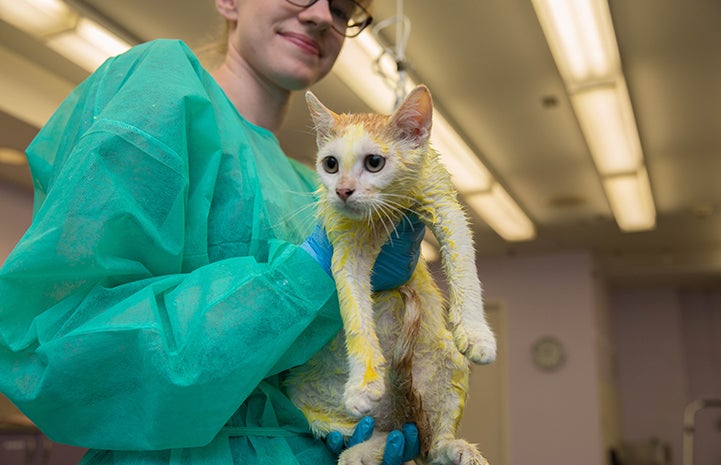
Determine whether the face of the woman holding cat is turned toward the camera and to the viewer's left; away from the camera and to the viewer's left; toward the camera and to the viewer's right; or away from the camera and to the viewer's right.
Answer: toward the camera and to the viewer's right

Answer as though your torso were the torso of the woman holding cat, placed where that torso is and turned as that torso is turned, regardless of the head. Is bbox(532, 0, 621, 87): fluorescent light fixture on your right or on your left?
on your left

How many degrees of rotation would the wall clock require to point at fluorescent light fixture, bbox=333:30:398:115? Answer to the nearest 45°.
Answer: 0° — it already faces it
